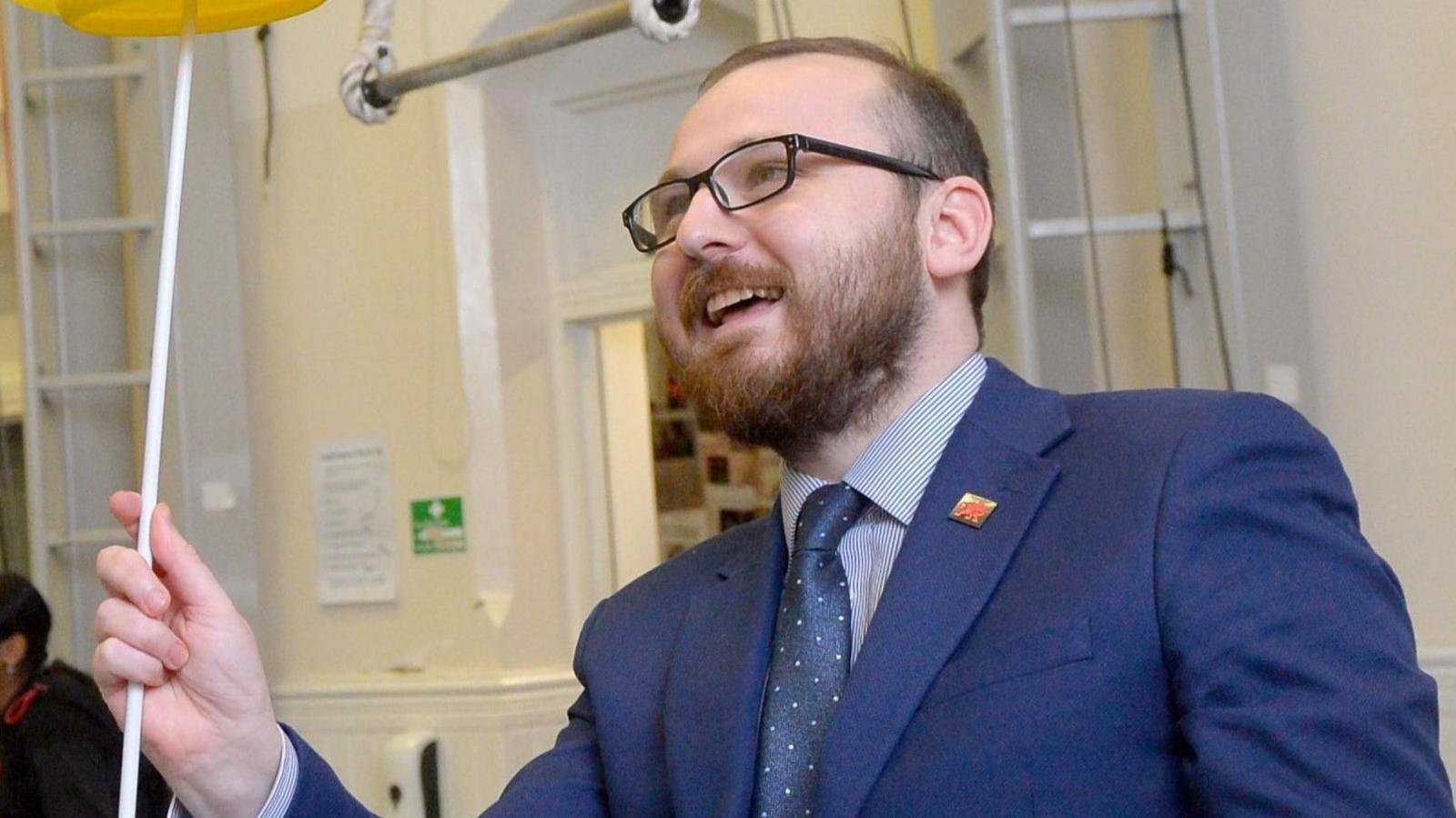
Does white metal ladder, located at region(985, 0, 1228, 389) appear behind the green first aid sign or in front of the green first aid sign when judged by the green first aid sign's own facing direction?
in front

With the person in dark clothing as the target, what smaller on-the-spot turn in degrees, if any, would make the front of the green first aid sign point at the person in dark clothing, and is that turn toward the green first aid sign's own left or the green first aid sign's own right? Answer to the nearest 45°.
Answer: approximately 45° to the green first aid sign's own right

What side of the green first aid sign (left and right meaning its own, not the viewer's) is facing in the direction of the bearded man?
front

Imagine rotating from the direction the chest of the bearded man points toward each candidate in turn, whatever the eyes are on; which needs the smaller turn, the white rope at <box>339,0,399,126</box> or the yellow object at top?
the yellow object at top

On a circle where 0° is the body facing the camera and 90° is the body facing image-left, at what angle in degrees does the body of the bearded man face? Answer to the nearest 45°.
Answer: approximately 45°

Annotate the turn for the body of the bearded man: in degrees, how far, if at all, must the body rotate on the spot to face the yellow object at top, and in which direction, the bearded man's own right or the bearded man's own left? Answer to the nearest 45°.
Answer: approximately 45° to the bearded man's own right

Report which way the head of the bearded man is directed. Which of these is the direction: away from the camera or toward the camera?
toward the camera

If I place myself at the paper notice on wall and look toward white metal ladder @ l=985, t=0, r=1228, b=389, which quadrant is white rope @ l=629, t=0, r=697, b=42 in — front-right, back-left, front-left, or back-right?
front-right

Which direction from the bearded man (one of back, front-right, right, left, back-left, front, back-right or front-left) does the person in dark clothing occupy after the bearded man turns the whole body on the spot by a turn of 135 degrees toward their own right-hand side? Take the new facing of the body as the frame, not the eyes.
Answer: front-left

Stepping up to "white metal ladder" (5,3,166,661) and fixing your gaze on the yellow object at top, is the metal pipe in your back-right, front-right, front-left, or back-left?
front-left

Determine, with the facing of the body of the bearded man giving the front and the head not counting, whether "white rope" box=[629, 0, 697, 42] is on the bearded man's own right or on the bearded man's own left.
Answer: on the bearded man's own right

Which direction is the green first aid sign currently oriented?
toward the camera

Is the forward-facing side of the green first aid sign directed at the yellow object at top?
yes

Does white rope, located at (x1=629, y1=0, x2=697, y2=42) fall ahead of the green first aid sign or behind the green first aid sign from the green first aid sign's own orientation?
ahead

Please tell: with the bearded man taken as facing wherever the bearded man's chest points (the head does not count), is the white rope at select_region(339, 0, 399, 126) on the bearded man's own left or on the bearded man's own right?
on the bearded man's own right
